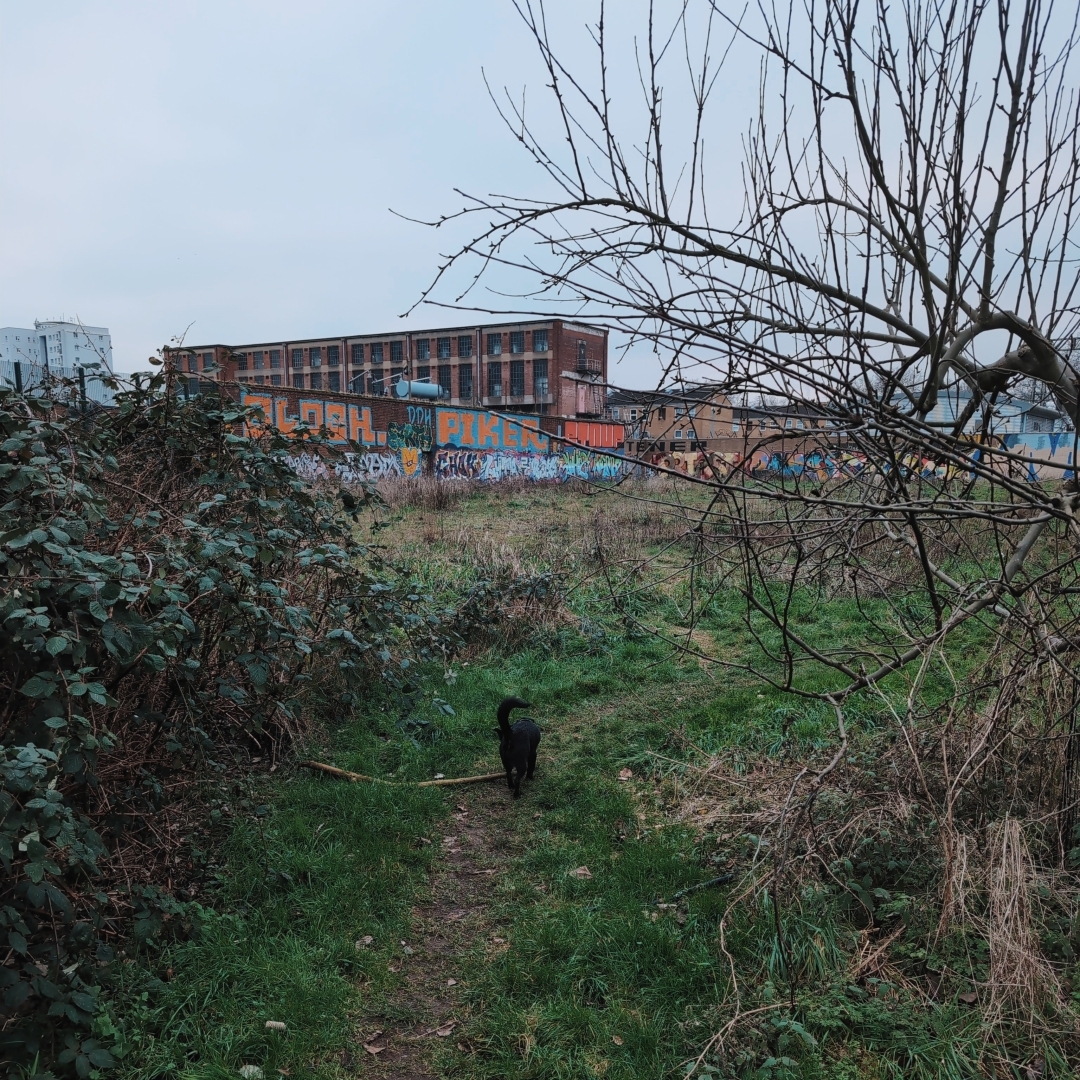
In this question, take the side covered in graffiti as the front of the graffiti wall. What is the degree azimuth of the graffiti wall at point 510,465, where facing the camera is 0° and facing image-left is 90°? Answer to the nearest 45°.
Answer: approximately 0°

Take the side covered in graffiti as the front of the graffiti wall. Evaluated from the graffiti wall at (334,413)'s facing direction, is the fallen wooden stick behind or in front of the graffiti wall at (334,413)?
in front

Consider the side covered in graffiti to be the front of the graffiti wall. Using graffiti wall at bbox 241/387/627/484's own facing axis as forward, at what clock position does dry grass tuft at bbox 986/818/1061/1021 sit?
The dry grass tuft is roughly at 12 o'clock from the graffiti wall.

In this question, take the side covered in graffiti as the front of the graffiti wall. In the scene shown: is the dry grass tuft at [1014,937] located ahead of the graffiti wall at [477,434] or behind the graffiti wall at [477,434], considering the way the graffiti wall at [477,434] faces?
ahead

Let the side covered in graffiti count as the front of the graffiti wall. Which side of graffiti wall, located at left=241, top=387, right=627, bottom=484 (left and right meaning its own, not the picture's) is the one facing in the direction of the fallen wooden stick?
front
